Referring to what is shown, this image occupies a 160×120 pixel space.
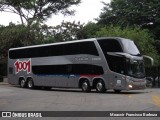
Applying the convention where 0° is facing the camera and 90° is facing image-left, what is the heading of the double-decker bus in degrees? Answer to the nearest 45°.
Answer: approximately 315°
